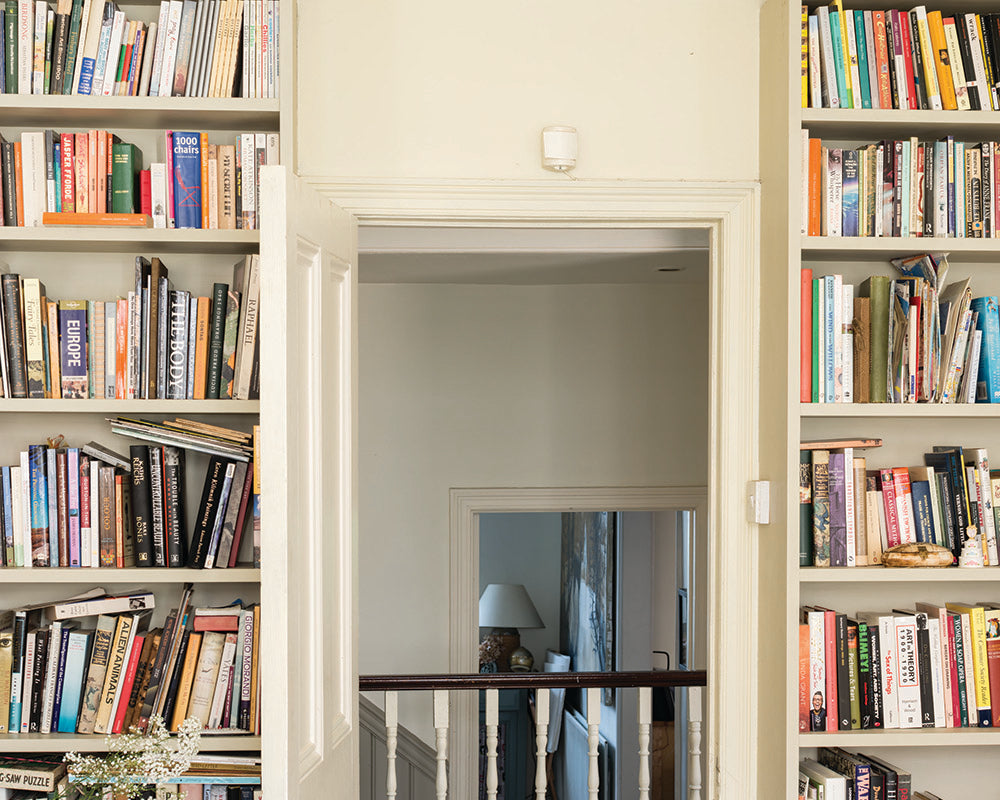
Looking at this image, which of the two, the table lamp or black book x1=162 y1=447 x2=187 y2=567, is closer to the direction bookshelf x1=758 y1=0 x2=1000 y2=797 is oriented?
the black book

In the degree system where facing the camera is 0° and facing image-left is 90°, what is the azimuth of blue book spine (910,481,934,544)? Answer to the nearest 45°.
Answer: approximately 0°

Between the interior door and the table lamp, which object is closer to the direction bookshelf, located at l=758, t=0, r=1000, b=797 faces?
the interior door

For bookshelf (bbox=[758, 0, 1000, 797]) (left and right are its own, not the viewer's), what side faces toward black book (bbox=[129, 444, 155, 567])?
right

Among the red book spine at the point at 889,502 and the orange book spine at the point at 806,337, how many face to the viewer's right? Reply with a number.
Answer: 0

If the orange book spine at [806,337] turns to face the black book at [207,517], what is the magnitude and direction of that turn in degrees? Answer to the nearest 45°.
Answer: approximately 90° to its right
